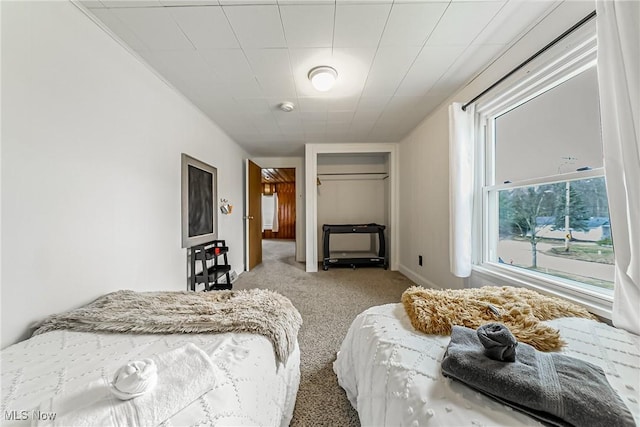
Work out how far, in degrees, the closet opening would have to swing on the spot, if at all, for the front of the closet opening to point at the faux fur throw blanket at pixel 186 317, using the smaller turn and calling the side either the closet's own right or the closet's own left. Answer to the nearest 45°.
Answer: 0° — it already faces it

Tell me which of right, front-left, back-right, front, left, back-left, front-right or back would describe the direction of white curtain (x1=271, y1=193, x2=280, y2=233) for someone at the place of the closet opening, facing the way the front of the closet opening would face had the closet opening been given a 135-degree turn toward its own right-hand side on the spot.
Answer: front

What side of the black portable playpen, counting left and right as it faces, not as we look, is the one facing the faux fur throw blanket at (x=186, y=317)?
front

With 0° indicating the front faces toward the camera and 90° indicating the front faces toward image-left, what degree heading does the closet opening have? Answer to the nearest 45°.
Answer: approximately 0°

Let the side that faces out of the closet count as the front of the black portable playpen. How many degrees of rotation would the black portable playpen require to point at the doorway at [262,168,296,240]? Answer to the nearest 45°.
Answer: approximately 135° to its right

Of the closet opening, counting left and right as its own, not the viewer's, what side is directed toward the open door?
right
